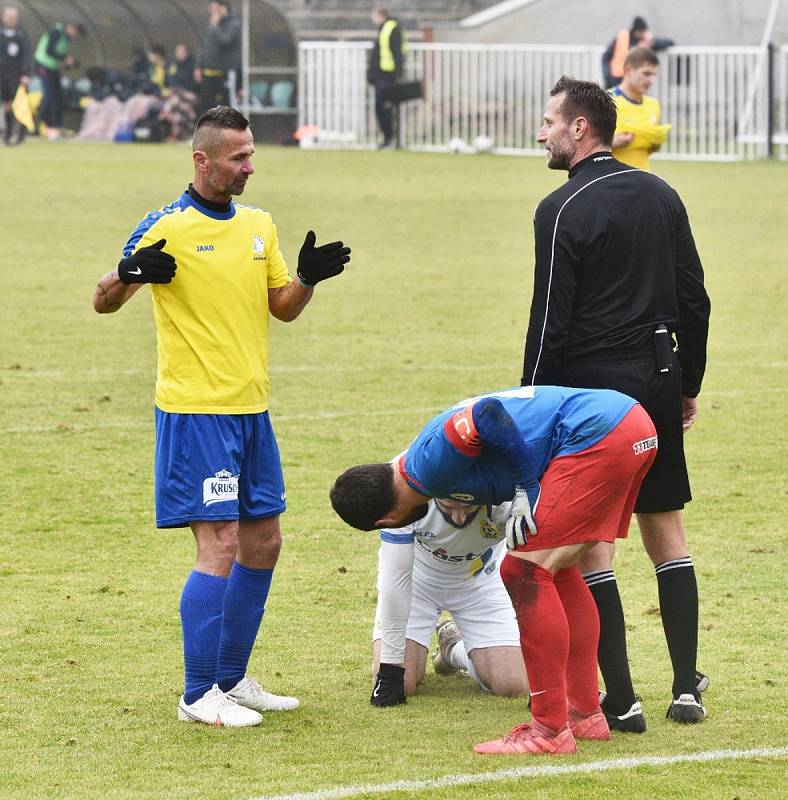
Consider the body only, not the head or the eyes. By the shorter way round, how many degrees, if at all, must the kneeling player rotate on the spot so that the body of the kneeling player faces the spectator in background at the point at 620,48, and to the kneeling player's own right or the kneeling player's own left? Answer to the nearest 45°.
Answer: approximately 180°

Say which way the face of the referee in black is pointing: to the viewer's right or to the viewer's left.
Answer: to the viewer's left

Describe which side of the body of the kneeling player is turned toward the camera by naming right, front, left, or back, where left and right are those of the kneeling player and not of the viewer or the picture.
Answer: front

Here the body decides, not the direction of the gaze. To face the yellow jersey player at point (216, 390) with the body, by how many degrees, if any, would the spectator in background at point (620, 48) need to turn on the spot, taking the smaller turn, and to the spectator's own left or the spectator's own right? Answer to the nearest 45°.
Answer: approximately 90° to the spectator's own right

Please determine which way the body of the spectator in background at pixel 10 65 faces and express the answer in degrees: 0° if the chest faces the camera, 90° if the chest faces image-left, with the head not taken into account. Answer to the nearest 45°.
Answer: approximately 0°

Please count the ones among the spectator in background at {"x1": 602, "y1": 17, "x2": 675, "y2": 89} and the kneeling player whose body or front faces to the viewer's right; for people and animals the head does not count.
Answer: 1

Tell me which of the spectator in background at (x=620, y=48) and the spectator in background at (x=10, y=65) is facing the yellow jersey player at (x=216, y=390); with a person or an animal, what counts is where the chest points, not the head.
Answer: the spectator in background at (x=10, y=65)

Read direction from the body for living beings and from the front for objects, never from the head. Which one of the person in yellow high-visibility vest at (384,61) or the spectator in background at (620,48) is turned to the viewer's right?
the spectator in background

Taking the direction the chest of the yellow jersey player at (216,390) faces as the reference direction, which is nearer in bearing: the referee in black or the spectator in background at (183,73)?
the referee in black

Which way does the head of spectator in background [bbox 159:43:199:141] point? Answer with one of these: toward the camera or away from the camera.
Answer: toward the camera

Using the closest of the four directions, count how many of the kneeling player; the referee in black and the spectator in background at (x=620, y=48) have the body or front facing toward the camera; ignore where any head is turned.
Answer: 1

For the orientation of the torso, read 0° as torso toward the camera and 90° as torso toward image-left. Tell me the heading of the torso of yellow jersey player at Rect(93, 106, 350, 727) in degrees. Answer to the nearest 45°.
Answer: approximately 315°
